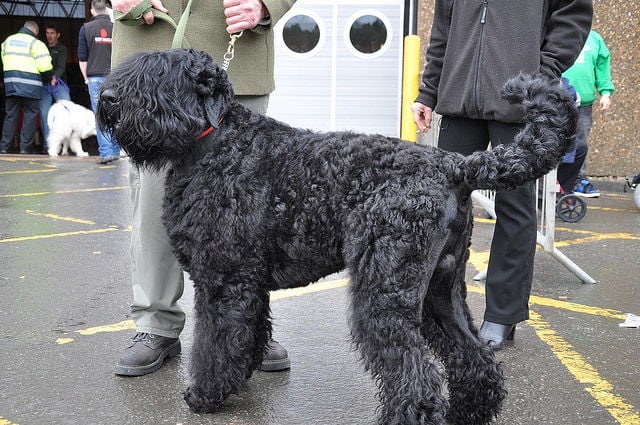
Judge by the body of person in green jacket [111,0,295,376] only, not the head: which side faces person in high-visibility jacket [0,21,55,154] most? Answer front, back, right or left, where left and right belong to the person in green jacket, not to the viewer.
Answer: back

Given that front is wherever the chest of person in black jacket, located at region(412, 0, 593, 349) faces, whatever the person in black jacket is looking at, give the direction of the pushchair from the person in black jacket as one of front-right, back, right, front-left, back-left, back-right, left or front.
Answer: back

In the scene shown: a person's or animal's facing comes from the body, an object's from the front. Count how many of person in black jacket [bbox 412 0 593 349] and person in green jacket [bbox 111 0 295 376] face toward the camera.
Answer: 2

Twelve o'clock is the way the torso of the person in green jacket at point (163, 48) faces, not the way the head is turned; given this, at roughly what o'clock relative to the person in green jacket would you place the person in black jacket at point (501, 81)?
The person in black jacket is roughly at 9 o'clock from the person in green jacket.

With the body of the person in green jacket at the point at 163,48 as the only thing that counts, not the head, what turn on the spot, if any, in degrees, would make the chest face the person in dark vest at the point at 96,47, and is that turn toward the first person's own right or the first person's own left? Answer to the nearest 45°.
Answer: approximately 180°

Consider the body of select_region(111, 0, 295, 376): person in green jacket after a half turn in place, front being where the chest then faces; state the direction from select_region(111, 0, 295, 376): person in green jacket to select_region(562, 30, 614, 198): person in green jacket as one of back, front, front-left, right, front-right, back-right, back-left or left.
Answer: front-right

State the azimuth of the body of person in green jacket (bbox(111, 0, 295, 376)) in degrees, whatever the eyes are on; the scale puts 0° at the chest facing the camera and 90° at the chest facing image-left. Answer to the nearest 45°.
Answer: approximately 0°

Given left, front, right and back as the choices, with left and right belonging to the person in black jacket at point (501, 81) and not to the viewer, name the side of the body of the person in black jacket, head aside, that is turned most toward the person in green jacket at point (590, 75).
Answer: back
